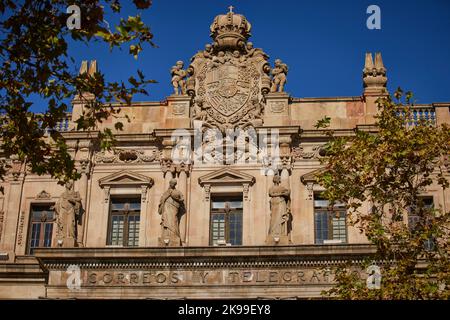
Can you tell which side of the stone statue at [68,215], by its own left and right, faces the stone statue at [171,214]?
left

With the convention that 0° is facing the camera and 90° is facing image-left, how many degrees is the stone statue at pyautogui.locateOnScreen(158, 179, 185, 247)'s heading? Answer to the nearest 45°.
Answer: approximately 0°

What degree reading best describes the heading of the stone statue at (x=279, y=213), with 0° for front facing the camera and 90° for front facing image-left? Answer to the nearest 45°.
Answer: approximately 0°

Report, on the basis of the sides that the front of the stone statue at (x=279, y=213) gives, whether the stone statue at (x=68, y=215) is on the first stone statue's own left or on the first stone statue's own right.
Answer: on the first stone statue's own right

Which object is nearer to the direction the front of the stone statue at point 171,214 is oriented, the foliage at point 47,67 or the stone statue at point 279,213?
the foliage

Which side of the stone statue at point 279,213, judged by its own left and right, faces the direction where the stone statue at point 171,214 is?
right

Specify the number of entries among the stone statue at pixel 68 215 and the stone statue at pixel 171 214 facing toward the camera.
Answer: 2
